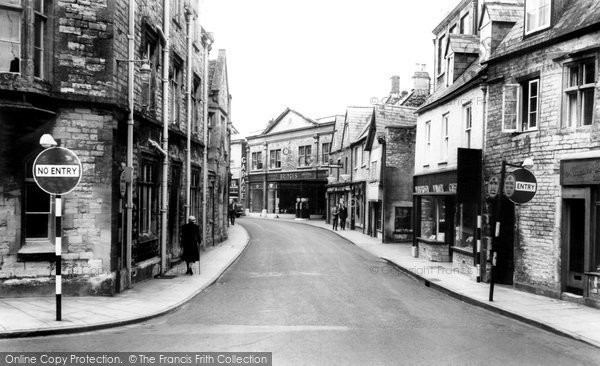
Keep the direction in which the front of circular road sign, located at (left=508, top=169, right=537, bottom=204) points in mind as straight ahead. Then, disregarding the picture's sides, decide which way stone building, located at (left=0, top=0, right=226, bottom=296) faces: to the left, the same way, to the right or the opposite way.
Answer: to the left

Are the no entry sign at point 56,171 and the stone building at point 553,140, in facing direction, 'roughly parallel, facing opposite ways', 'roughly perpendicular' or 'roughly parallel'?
roughly perpendicular

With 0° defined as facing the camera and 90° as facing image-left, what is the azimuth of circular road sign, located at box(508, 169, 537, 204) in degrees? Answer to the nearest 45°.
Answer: approximately 0°
